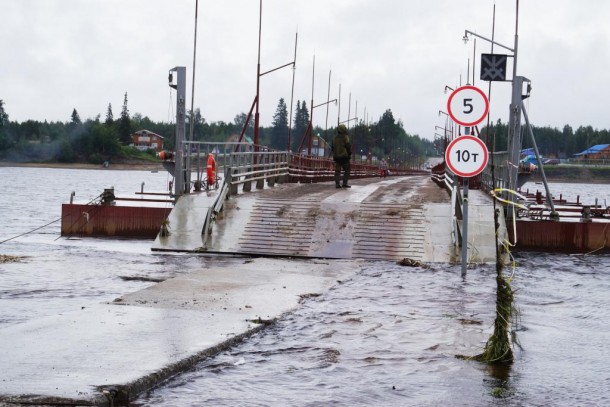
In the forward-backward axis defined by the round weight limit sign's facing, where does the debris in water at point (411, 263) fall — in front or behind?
behind

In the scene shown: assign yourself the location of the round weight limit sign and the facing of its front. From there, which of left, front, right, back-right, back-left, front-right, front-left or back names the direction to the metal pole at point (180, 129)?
back-right

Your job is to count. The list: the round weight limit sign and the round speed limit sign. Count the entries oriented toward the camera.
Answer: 2

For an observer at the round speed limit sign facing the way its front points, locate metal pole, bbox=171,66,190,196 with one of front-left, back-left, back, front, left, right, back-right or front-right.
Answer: back-right

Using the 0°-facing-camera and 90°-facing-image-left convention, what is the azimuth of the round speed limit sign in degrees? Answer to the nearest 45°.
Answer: approximately 0°

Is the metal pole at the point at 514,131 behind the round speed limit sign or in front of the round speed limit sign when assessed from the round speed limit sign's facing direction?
behind

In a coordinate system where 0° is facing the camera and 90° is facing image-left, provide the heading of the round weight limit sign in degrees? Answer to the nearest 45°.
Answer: approximately 0°

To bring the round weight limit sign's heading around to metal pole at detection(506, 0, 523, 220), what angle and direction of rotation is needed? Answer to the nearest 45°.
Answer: approximately 180°
